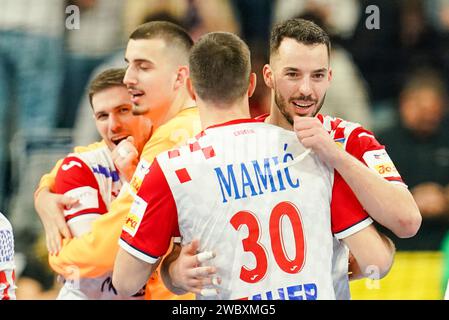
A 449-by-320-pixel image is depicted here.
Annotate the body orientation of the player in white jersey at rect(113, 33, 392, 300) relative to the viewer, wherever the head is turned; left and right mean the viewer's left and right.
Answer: facing away from the viewer

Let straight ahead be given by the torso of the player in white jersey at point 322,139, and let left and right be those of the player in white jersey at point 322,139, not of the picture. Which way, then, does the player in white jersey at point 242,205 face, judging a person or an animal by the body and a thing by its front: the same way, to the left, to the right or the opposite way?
the opposite way

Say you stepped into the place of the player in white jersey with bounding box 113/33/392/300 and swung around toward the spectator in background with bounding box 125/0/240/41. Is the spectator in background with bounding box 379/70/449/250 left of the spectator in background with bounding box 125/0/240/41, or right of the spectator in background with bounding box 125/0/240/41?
right

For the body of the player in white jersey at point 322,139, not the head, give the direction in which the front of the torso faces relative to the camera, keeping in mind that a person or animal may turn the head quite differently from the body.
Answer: toward the camera

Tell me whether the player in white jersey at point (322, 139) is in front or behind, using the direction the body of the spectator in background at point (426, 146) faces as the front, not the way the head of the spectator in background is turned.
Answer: in front

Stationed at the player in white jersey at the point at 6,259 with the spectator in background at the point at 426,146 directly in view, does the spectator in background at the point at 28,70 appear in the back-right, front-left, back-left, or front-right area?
front-left

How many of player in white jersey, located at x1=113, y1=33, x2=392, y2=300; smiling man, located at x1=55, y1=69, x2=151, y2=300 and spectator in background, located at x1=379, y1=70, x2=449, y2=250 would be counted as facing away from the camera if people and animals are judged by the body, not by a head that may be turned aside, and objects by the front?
1

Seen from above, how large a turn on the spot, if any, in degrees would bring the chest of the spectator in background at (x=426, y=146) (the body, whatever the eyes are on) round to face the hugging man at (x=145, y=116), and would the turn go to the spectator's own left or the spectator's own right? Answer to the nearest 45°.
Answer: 0° — they already face them

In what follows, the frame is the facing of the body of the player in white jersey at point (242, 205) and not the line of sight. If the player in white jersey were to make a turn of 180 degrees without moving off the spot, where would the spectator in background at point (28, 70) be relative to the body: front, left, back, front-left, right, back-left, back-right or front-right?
back-right

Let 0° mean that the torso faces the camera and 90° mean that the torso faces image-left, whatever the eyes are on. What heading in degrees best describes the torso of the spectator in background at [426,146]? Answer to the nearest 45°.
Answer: approximately 0°

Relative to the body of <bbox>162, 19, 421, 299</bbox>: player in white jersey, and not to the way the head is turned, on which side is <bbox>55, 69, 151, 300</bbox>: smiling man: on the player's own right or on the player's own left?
on the player's own right

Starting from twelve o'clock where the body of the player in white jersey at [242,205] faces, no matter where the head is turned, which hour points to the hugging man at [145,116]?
The hugging man is roughly at 11 o'clock from the player in white jersey.

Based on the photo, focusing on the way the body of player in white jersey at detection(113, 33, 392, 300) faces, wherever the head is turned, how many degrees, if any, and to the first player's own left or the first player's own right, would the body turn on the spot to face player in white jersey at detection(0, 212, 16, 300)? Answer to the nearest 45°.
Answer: approximately 90° to the first player's own left

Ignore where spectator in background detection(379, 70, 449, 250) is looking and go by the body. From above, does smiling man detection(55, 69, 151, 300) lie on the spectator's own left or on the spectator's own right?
on the spectator's own right

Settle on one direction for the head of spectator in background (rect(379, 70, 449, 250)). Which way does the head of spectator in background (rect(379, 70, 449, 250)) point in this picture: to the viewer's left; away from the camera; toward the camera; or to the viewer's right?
toward the camera

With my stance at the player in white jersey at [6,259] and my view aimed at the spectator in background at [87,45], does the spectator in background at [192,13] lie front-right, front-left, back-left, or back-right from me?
front-right

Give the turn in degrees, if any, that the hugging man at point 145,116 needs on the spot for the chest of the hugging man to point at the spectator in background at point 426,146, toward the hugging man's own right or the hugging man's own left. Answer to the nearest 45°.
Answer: approximately 135° to the hugging man's own left

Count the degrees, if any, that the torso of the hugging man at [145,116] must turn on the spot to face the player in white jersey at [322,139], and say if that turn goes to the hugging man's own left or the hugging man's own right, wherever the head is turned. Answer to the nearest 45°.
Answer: approximately 90° to the hugging man's own left

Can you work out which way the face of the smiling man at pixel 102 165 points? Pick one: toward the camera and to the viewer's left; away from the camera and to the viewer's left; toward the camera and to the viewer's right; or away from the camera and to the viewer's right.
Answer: toward the camera and to the viewer's right

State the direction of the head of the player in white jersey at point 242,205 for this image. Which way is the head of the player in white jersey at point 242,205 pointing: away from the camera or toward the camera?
away from the camera

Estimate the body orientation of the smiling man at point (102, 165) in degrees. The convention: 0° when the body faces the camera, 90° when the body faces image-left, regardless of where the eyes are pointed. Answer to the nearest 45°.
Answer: approximately 315°
